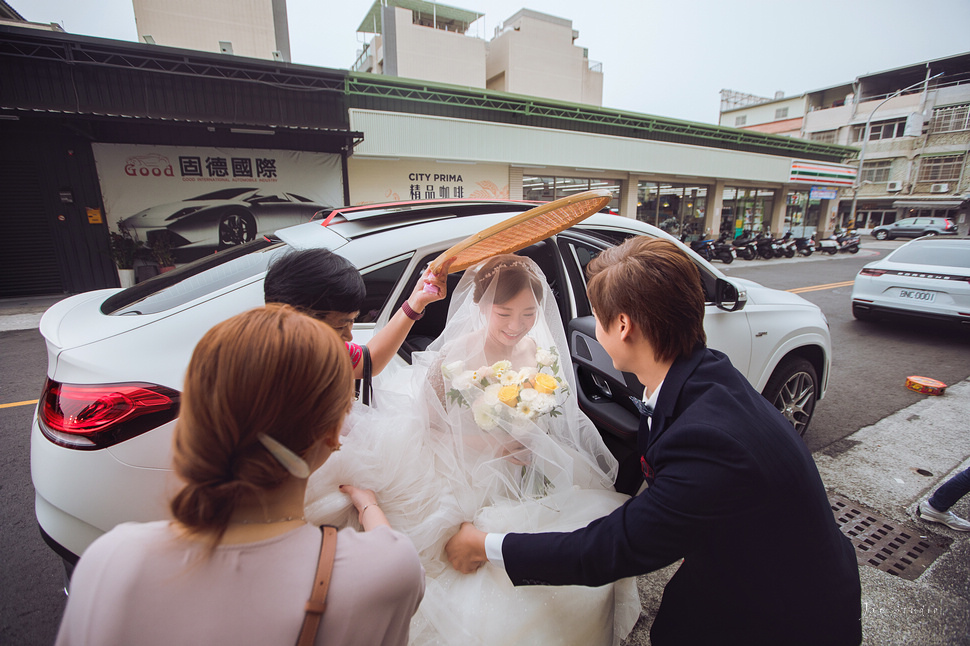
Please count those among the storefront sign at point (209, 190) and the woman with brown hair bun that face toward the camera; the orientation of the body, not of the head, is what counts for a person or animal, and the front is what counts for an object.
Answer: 1

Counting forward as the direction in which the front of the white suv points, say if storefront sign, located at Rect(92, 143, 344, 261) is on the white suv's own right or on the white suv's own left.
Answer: on the white suv's own left

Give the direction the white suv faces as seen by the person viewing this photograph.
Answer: facing away from the viewer and to the right of the viewer

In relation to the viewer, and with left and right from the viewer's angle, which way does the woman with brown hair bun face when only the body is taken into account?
facing away from the viewer and to the right of the viewer

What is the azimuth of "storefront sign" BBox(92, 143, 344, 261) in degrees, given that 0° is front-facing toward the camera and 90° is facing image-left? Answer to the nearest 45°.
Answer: approximately 0°

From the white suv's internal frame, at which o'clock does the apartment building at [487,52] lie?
The apartment building is roughly at 11 o'clock from the white suv.

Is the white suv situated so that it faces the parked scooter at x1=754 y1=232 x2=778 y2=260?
yes

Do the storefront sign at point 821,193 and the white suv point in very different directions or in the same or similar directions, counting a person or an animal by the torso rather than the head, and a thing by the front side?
very different directions

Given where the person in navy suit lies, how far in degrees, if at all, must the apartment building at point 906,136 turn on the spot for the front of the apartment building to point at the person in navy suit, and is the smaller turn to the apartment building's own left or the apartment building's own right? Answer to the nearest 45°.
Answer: approximately 45° to the apartment building's own left

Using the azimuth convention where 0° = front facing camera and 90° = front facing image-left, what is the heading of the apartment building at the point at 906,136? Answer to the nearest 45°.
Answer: approximately 45°

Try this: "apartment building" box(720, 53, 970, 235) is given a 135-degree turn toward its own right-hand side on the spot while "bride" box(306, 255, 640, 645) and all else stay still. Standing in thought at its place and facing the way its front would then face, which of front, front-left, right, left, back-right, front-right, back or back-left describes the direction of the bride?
back
